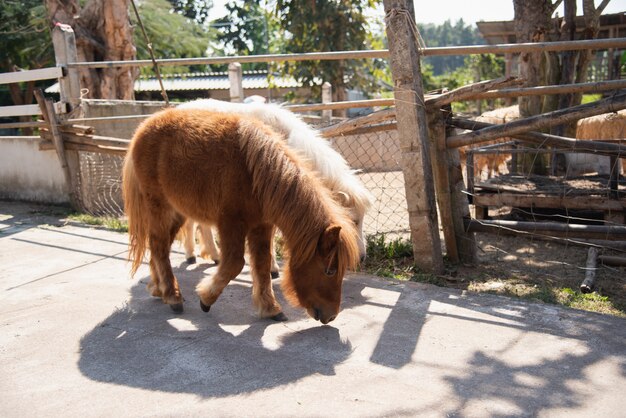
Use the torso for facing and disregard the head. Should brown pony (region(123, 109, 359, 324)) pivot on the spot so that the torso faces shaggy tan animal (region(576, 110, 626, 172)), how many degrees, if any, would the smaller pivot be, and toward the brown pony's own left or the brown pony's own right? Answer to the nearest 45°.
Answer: approximately 45° to the brown pony's own left

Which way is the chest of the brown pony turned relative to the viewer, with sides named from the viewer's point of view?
facing to the right of the viewer

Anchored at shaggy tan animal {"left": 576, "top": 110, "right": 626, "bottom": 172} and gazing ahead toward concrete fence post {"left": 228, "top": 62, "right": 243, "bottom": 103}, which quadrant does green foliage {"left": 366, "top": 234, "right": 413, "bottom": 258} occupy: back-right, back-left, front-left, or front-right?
front-left

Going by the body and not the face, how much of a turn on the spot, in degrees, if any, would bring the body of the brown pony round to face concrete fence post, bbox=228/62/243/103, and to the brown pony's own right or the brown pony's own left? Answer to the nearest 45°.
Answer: approximately 90° to the brown pony's own left
